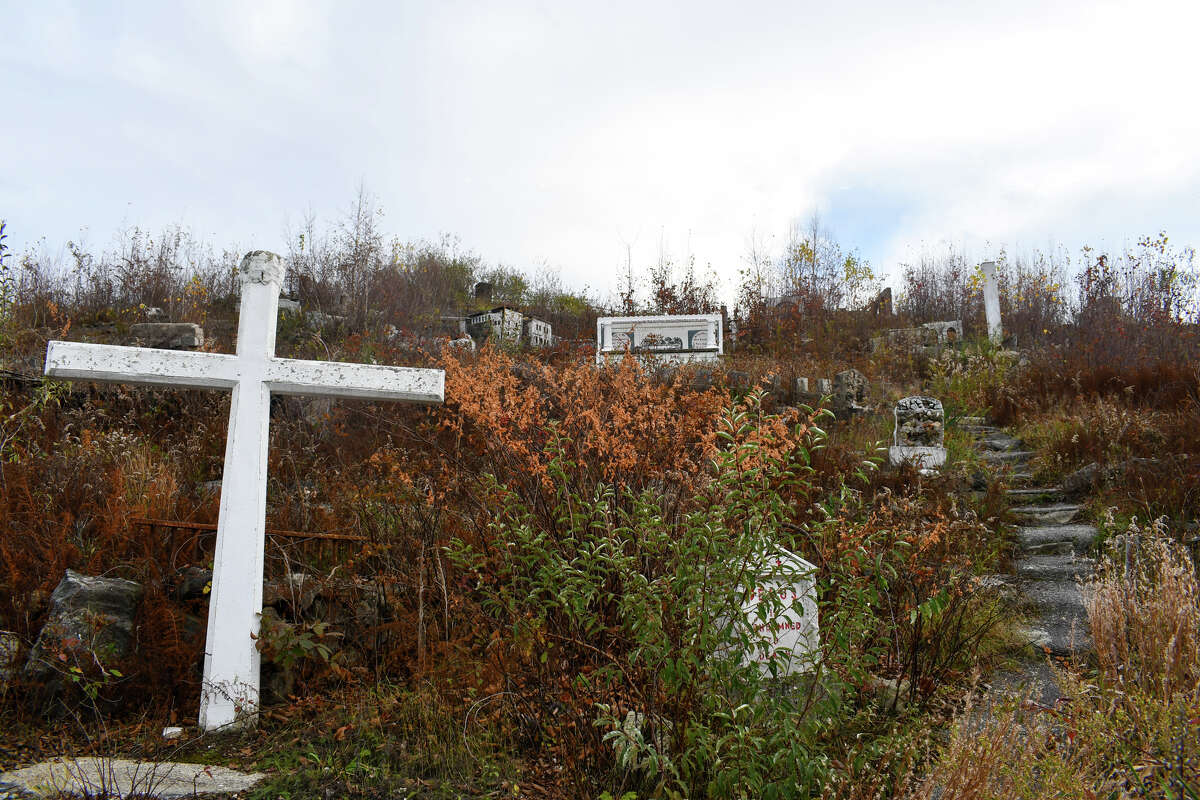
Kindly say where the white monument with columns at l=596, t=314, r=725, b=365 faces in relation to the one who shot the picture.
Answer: facing the viewer

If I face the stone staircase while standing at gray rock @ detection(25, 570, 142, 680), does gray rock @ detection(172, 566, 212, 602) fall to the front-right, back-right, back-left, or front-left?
front-left

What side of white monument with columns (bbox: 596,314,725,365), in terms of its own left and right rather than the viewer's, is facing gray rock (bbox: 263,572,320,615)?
front

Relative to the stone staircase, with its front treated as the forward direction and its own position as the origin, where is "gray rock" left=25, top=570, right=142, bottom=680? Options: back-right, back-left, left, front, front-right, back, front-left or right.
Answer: front-right

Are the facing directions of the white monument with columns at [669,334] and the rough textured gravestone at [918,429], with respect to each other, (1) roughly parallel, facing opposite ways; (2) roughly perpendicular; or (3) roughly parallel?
roughly parallel

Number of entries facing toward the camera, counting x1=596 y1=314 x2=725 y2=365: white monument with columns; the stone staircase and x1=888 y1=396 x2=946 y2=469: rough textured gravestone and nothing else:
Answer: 3

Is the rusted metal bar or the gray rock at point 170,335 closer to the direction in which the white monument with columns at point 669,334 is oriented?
the rusted metal bar

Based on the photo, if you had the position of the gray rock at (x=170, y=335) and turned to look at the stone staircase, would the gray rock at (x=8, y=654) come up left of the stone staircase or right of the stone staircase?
right

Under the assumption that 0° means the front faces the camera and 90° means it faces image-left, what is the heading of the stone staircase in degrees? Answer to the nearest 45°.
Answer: approximately 0°

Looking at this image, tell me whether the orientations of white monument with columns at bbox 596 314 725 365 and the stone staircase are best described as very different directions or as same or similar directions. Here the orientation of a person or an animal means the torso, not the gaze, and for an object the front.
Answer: same or similar directions

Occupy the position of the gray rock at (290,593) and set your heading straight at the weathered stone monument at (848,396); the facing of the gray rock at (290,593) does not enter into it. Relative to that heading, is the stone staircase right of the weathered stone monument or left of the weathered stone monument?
right

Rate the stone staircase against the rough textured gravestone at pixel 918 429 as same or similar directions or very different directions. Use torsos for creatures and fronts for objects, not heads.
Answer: same or similar directions

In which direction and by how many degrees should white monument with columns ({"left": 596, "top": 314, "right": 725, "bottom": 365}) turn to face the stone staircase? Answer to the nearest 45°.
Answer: approximately 45° to its left

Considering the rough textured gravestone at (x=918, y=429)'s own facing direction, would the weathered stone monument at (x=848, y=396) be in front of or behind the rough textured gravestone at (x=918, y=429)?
behind

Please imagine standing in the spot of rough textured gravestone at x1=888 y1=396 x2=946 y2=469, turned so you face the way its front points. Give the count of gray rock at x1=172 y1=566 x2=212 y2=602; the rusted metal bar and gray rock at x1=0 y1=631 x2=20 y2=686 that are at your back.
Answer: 0

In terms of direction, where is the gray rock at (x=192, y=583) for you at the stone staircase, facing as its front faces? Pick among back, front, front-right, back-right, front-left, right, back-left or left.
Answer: front-right

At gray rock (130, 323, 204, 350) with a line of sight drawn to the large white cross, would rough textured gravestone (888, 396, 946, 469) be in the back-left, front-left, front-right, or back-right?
front-left

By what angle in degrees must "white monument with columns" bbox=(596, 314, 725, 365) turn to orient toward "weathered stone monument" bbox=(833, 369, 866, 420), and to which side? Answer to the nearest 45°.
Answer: approximately 45° to its left

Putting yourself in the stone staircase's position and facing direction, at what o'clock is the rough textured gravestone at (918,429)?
The rough textured gravestone is roughly at 5 o'clock from the stone staircase.

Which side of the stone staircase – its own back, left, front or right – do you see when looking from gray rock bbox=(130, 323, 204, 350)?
right

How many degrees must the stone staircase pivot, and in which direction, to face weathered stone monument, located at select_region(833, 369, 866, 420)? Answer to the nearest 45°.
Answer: approximately 135° to its right
